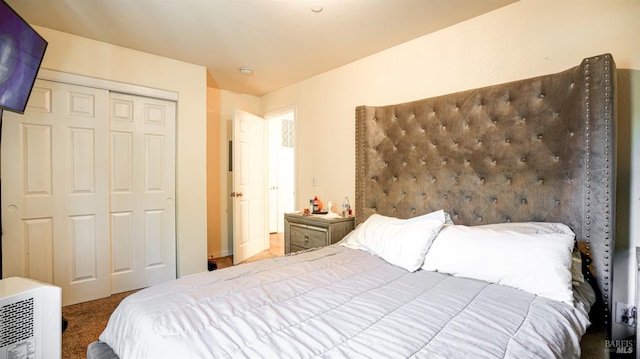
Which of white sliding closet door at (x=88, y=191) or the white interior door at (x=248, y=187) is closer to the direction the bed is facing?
the white sliding closet door

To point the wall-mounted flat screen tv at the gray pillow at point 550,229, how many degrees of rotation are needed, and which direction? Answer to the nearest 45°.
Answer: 0° — it already faces it

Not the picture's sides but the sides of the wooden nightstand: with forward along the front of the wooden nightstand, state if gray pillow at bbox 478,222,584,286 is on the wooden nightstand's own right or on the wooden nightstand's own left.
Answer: on the wooden nightstand's own left

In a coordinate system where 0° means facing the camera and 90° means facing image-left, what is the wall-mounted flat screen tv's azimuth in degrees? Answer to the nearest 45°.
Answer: approximately 315°

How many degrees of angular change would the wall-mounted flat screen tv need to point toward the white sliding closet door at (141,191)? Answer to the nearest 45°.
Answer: approximately 90° to its left

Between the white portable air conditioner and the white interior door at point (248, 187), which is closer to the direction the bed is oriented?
the white portable air conditioner

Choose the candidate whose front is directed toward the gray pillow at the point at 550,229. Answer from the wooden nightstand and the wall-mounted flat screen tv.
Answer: the wall-mounted flat screen tv
